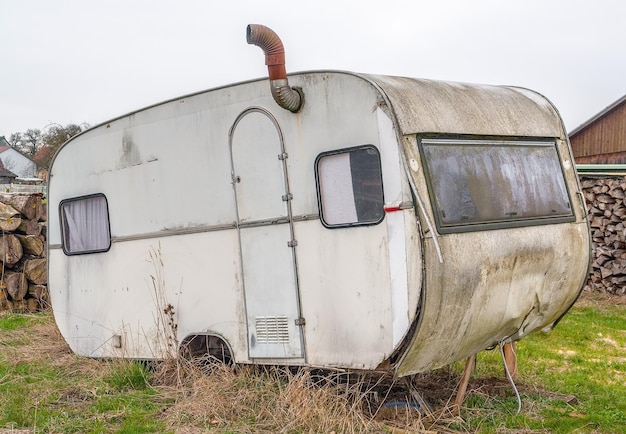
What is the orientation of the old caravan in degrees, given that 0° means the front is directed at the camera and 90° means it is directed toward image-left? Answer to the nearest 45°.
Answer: approximately 315°

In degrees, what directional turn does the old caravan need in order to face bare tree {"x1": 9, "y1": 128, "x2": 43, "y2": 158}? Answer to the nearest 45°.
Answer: approximately 180°
